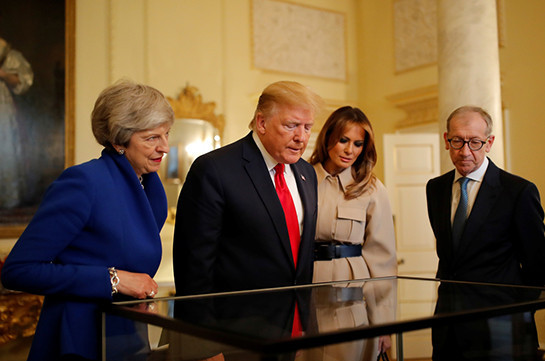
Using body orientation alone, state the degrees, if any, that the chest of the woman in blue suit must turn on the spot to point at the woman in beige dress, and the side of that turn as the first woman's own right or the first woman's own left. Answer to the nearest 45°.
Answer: approximately 90° to the first woman's own left

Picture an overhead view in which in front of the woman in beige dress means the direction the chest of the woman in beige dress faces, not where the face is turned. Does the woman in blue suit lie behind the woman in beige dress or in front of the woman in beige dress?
in front

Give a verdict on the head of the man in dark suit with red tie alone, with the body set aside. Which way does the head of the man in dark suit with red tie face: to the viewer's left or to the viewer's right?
to the viewer's right

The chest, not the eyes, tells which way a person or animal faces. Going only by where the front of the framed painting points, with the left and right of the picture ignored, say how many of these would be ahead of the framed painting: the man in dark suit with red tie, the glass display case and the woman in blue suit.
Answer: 3

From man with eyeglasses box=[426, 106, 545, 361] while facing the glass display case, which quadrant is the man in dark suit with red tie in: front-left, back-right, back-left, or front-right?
front-right

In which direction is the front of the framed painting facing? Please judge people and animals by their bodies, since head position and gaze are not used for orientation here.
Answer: toward the camera

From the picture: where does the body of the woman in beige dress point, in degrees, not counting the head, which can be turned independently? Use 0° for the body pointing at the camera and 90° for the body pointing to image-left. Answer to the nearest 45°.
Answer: approximately 45°

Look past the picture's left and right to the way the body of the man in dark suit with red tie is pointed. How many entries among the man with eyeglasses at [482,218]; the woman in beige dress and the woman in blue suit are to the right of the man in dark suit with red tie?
1

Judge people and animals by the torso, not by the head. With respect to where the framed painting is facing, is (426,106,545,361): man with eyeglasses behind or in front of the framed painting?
in front

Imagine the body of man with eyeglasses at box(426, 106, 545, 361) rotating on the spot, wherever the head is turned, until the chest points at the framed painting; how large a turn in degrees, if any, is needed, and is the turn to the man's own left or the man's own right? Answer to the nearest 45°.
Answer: approximately 90° to the man's own right

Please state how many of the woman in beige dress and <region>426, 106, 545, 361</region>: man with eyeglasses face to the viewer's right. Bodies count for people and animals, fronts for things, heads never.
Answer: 0

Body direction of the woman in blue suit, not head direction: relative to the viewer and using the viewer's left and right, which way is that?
facing the viewer and to the right of the viewer

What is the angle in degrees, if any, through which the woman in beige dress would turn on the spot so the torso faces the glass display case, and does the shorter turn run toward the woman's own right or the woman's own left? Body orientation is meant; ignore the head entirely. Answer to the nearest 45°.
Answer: approximately 45° to the woman's own left

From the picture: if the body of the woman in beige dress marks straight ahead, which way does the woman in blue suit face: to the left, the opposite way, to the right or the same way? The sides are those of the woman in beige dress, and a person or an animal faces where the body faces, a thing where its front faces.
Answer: to the left

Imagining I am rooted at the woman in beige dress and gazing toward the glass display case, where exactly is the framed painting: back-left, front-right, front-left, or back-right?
back-right
